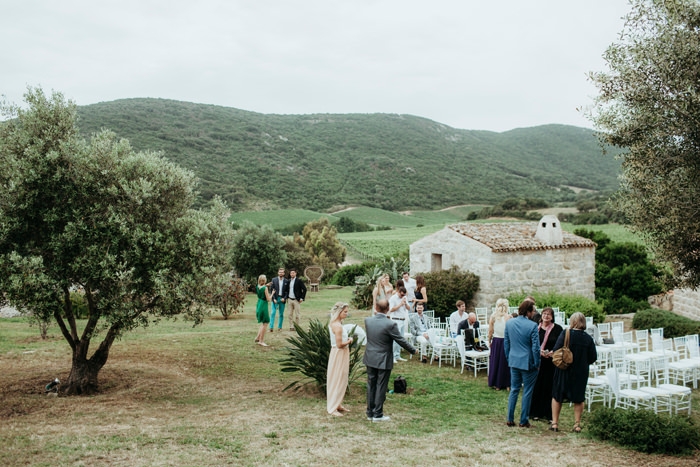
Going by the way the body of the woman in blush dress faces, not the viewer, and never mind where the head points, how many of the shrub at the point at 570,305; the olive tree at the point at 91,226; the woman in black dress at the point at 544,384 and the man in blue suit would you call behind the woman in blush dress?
1

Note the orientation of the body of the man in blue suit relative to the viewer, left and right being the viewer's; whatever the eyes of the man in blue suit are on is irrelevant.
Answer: facing away from the viewer and to the right of the viewer

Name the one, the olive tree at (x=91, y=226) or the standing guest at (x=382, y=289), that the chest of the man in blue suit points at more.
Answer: the standing guest

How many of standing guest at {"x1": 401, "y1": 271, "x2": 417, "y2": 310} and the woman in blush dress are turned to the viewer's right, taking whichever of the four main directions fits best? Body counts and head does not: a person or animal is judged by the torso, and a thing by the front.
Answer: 1

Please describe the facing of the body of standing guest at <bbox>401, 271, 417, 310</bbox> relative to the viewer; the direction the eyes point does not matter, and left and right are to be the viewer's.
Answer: facing the viewer and to the left of the viewer

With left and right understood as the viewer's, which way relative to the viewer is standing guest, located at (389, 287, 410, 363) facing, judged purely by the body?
facing the viewer and to the right of the viewer

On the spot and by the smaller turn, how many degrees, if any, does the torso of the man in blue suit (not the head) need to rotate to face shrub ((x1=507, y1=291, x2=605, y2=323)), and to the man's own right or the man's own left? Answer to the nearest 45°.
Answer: approximately 45° to the man's own left

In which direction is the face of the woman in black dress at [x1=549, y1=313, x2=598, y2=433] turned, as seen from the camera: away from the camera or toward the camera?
away from the camera

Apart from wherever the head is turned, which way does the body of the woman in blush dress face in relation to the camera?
to the viewer's right

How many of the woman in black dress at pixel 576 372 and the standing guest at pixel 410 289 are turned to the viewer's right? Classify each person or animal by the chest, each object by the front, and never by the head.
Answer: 0

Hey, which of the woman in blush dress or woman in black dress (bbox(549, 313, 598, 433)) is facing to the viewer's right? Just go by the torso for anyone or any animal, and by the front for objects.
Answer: the woman in blush dress

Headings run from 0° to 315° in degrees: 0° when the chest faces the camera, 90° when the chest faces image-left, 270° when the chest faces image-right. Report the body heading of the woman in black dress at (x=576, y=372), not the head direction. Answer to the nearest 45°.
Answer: approximately 135°
